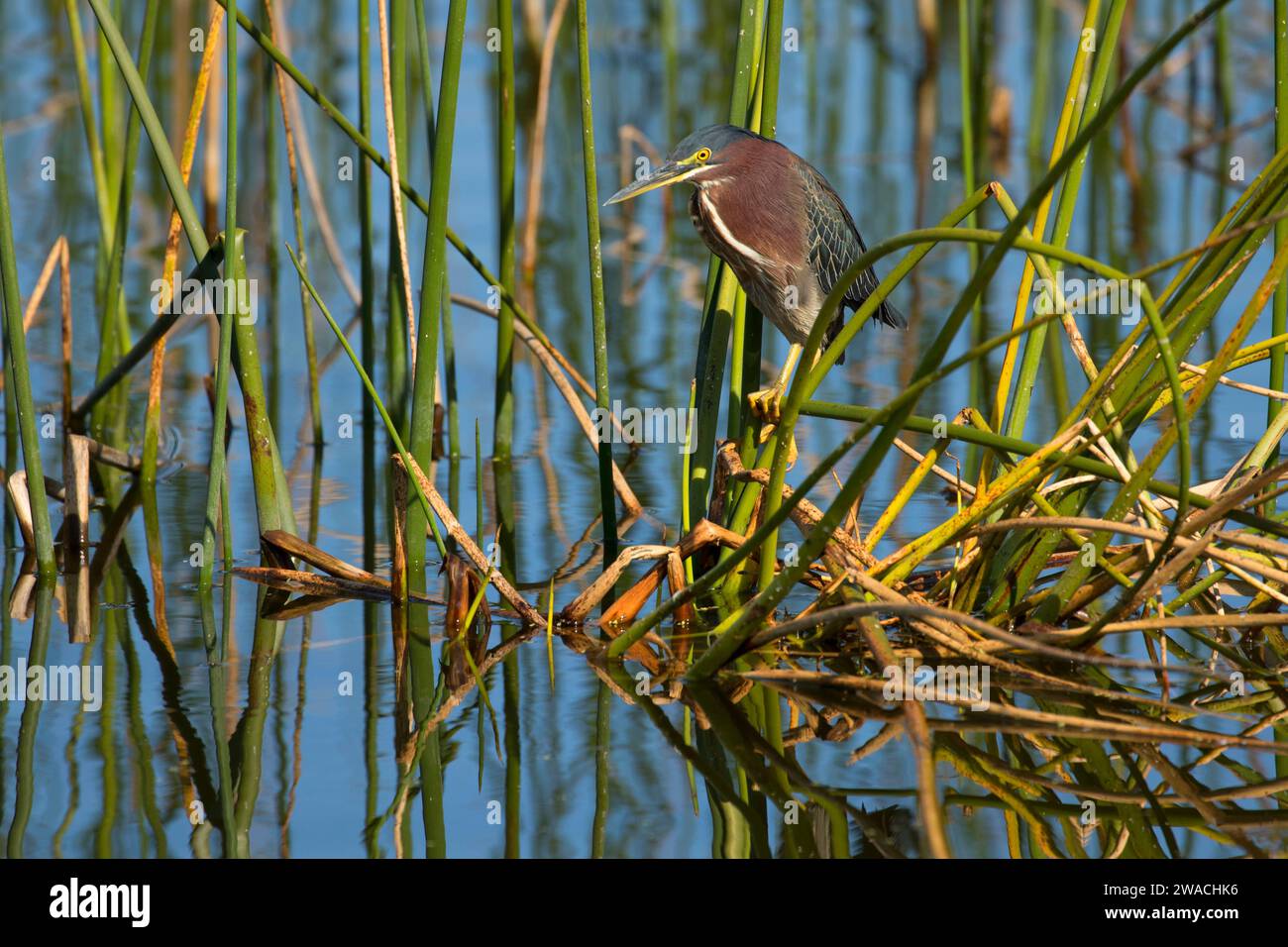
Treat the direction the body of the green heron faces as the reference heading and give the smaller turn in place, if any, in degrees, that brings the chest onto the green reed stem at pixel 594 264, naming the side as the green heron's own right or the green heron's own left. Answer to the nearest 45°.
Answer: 0° — it already faces it

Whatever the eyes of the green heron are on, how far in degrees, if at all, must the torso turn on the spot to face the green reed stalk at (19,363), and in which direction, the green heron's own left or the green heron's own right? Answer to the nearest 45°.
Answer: approximately 45° to the green heron's own right

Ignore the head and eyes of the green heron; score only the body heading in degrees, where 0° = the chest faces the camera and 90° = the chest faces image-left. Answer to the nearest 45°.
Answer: approximately 45°

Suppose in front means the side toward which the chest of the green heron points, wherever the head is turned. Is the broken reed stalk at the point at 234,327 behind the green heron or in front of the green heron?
in front

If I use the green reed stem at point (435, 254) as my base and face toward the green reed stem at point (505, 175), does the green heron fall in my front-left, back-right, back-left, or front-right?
front-right

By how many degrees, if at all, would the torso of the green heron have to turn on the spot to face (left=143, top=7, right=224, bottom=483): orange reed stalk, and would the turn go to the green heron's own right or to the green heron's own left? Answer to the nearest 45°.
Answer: approximately 45° to the green heron's own right

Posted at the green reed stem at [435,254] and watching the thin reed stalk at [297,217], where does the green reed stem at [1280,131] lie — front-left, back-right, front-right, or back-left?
back-right

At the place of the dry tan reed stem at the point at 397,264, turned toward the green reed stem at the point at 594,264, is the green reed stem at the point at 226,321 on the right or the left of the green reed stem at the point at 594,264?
right
